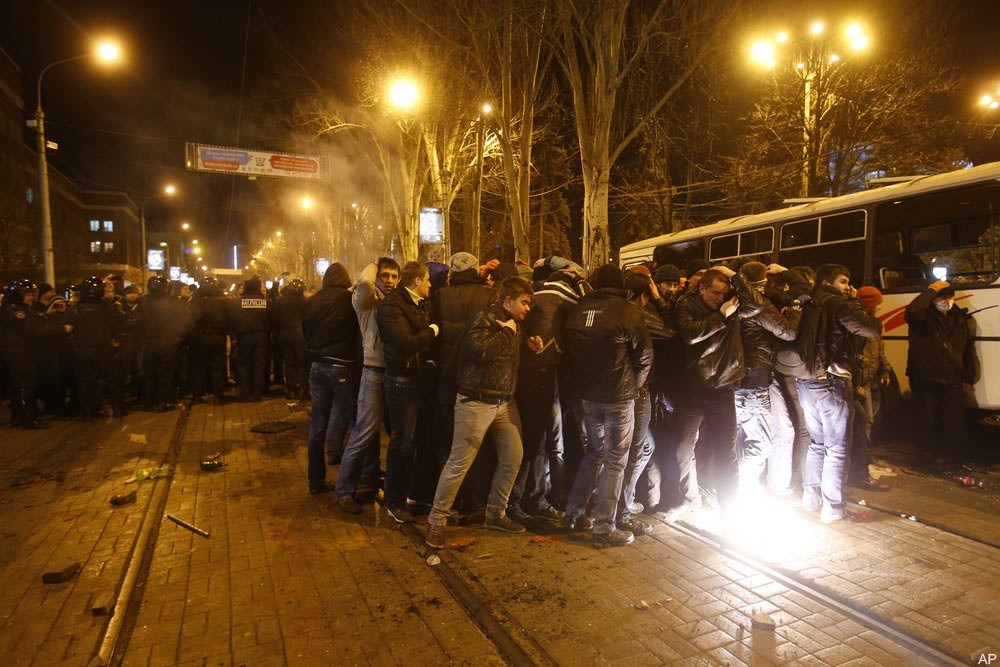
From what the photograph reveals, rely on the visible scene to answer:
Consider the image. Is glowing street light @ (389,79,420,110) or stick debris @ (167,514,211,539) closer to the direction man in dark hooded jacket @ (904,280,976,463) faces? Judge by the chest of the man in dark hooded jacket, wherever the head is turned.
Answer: the stick debris

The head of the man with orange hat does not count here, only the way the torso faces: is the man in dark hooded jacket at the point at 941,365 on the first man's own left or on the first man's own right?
on the first man's own left

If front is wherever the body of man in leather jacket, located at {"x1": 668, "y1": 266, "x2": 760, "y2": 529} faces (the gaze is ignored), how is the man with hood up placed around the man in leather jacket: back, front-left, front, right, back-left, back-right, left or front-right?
right

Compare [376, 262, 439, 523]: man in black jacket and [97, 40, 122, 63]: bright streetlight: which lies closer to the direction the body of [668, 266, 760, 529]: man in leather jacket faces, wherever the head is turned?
the man in black jacket

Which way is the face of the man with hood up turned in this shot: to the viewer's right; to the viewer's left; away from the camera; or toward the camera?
away from the camera

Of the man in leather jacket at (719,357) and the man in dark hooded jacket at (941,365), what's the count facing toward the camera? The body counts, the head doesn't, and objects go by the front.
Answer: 2

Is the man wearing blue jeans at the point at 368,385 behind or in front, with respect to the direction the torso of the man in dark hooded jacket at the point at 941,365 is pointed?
in front

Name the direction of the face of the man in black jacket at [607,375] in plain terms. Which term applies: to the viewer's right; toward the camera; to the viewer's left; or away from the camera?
away from the camera

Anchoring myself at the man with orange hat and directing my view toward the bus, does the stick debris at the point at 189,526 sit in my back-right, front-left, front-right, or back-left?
back-left
